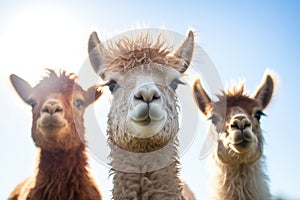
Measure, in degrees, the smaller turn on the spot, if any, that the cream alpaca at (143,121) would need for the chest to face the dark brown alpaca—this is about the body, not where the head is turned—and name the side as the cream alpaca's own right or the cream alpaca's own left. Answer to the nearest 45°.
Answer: approximately 135° to the cream alpaca's own right

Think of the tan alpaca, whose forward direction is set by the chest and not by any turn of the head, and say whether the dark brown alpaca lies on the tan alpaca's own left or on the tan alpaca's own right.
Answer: on the tan alpaca's own right

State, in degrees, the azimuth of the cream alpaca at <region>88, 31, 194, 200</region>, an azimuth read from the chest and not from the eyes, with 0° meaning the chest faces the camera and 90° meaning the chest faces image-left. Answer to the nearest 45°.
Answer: approximately 0°

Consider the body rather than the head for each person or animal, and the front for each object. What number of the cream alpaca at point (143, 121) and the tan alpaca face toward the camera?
2

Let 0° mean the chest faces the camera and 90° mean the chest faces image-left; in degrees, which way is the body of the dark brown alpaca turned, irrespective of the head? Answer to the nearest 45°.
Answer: approximately 0°

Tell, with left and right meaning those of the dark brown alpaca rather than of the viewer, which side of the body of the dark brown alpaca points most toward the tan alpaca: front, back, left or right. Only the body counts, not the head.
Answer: left

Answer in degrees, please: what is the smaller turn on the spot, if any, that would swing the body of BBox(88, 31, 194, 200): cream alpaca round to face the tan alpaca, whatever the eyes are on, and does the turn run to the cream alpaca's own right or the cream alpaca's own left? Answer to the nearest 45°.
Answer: approximately 135° to the cream alpaca's own left

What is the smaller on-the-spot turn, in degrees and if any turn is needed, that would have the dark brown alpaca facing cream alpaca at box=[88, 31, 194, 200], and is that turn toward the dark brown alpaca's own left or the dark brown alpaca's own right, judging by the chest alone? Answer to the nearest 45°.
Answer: approximately 45° to the dark brown alpaca's own left
